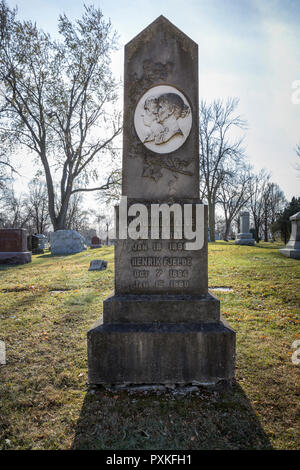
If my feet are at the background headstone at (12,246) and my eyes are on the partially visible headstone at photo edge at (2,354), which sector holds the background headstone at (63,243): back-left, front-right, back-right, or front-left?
back-left

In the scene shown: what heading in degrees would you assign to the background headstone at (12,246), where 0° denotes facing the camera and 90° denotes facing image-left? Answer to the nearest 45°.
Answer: approximately 0°

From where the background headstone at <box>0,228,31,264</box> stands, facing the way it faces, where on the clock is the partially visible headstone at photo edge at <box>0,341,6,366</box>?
the partially visible headstone at photo edge at <box>0,341,6,366</box> is roughly at 12 o'clock from the background headstone at <box>0,228,31,264</box>.

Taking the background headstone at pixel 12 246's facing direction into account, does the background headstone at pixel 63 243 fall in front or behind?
behind

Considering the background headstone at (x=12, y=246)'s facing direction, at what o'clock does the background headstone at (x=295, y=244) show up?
the background headstone at (x=295, y=244) is roughly at 10 o'clock from the background headstone at (x=12, y=246).
